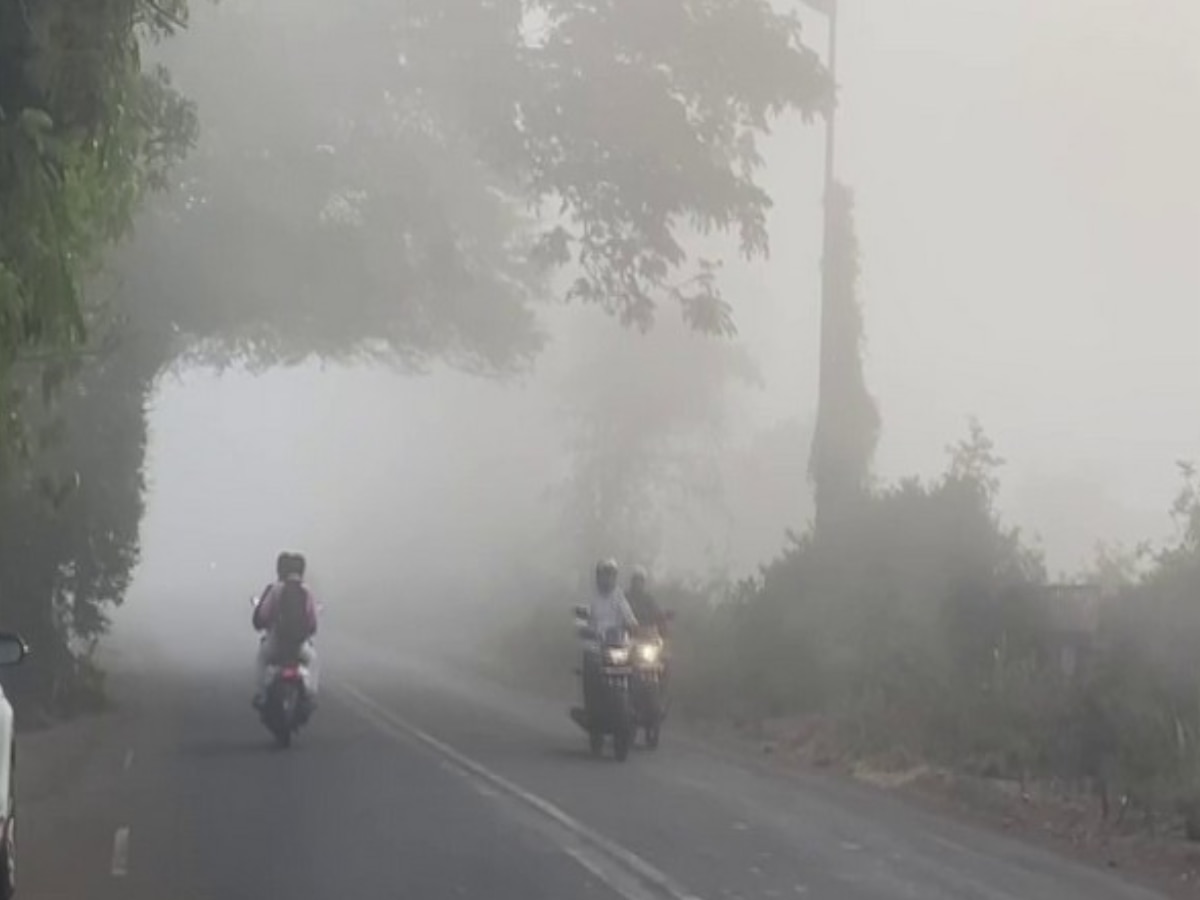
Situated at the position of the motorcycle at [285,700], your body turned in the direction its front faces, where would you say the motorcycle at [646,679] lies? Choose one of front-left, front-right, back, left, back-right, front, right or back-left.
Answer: right

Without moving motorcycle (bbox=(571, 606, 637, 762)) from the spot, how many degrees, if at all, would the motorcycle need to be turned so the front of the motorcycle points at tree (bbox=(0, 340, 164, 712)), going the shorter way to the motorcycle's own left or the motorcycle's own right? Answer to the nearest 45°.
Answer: approximately 135° to the motorcycle's own right

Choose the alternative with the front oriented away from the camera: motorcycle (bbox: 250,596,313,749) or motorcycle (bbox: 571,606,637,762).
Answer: motorcycle (bbox: 250,596,313,749)

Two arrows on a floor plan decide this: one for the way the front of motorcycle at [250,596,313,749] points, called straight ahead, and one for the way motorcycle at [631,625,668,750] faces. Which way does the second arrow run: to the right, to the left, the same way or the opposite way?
the opposite way

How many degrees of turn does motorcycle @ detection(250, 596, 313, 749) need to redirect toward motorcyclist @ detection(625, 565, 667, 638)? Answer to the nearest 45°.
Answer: approximately 90° to its right

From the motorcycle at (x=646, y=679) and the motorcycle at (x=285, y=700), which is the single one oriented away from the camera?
the motorcycle at (x=285, y=700)

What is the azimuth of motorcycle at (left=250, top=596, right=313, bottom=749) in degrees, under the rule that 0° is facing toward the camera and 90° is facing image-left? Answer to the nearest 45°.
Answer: approximately 180°

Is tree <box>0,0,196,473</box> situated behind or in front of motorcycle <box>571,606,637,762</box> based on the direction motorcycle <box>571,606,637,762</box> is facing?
in front

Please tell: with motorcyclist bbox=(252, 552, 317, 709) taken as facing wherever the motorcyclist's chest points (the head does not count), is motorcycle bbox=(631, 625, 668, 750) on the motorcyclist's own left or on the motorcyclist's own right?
on the motorcyclist's own right

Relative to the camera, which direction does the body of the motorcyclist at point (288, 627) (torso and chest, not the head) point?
away from the camera

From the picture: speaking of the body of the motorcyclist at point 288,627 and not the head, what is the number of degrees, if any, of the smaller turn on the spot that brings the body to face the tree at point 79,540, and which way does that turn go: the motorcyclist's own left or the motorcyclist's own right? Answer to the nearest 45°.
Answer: approximately 45° to the motorcyclist's own left
